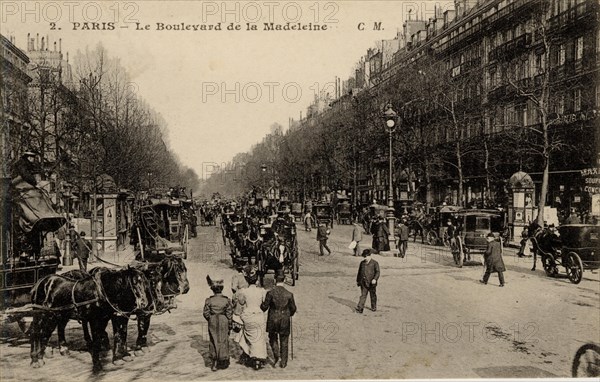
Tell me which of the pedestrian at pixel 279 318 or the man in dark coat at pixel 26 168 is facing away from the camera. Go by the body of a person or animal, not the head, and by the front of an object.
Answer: the pedestrian

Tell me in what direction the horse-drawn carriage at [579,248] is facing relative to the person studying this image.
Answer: facing away from the viewer and to the left of the viewer

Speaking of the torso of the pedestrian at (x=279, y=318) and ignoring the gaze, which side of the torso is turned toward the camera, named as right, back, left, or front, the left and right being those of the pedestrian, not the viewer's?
back

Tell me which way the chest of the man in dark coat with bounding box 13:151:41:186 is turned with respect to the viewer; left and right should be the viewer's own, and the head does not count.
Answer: facing the viewer and to the right of the viewer

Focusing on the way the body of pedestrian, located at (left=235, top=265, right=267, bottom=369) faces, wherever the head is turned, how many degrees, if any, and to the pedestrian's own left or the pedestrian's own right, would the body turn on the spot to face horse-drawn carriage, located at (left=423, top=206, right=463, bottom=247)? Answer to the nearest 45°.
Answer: approximately 45° to the pedestrian's own right

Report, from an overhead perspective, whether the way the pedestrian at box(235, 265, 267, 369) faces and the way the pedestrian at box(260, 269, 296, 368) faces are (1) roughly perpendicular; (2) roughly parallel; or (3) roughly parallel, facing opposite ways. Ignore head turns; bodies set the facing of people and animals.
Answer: roughly parallel

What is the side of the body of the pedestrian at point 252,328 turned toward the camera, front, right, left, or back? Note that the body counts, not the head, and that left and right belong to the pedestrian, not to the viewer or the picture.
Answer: back

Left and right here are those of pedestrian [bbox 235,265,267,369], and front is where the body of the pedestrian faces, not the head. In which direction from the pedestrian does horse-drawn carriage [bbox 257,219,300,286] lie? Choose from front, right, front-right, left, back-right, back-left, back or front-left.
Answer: front

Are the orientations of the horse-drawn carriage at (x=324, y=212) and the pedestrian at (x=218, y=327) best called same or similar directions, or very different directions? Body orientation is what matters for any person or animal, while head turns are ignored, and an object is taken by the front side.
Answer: same or similar directions

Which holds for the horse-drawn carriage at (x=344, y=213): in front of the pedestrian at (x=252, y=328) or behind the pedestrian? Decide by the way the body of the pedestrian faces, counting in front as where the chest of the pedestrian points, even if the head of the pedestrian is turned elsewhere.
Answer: in front

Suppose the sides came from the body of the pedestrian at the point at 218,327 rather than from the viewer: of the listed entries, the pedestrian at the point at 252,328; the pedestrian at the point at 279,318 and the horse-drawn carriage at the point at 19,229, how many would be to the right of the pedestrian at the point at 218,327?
2

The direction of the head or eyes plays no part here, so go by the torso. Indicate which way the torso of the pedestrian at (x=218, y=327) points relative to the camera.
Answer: away from the camera

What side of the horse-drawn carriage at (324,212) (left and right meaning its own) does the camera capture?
back

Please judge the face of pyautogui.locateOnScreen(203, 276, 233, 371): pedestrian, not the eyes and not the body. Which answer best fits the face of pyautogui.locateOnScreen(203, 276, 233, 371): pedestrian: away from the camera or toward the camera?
away from the camera
